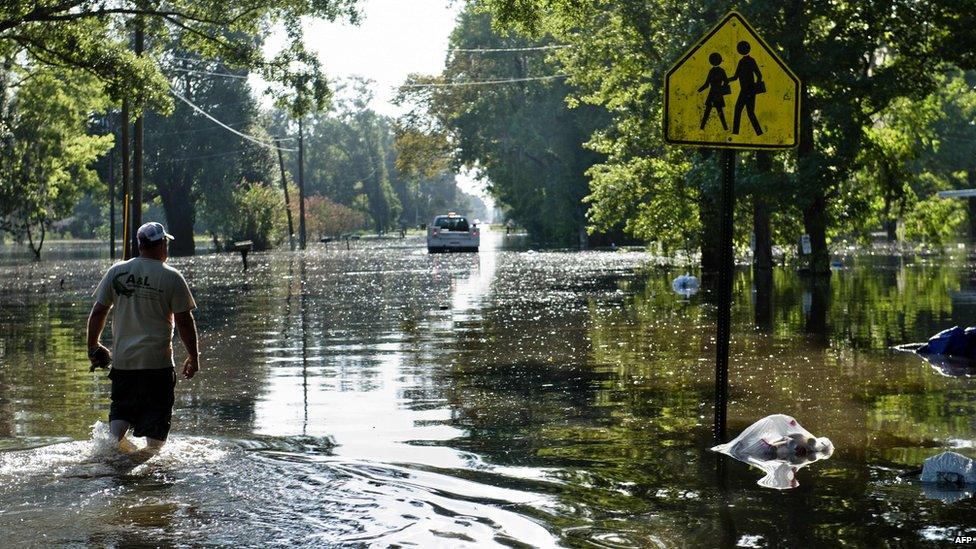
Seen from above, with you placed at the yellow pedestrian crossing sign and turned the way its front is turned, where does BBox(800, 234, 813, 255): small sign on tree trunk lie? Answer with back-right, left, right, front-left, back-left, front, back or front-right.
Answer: back

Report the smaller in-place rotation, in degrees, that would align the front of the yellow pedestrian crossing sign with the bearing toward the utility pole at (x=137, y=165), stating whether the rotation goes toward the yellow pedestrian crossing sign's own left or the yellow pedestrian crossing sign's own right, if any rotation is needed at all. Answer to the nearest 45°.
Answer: approximately 135° to the yellow pedestrian crossing sign's own right

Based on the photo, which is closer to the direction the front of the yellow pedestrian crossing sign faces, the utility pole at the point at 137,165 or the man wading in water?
the man wading in water

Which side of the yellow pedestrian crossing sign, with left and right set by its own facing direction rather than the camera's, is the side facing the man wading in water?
right

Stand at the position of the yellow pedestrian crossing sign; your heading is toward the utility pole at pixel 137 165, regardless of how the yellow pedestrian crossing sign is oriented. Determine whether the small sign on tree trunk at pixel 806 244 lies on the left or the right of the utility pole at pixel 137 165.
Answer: right

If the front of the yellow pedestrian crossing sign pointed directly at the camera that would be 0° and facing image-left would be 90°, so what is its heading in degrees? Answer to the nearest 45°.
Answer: approximately 0°

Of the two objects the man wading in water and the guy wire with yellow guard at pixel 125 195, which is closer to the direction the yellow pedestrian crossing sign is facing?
the man wading in water

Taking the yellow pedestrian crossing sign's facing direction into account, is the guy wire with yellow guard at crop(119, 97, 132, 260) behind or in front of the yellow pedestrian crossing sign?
behind
